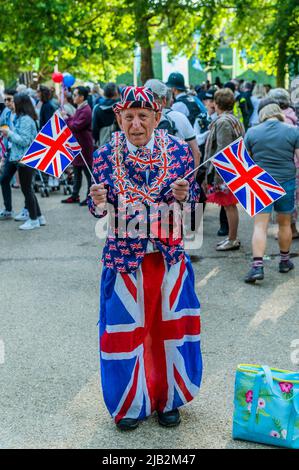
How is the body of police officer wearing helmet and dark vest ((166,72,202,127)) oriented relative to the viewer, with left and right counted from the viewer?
facing away from the viewer and to the left of the viewer

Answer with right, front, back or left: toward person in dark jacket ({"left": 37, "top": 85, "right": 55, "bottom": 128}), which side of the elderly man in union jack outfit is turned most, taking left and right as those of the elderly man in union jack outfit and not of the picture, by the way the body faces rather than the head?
back

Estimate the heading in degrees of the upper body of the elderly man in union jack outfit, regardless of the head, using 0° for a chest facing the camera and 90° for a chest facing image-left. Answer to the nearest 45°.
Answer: approximately 0°

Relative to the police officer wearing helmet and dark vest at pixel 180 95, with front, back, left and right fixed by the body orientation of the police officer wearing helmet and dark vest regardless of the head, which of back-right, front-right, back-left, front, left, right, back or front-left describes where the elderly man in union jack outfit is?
back-left

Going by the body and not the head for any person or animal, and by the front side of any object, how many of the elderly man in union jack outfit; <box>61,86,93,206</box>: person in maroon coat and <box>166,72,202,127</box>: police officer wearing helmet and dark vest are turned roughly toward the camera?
1
